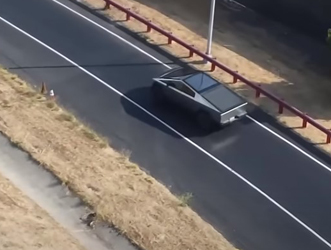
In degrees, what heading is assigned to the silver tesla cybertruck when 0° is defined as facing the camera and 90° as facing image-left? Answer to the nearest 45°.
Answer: approximately 135°
